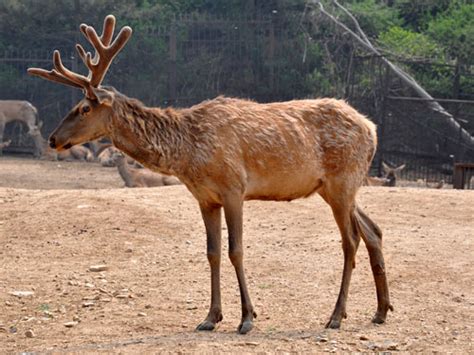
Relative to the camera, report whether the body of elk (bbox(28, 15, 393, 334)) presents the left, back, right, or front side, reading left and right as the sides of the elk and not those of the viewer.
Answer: left

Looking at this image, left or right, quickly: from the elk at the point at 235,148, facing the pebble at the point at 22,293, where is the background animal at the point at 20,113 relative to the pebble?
right

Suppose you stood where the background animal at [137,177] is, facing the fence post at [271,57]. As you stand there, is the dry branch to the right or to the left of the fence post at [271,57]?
right

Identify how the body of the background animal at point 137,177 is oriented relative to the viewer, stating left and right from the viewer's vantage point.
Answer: facing to the left of the viewer

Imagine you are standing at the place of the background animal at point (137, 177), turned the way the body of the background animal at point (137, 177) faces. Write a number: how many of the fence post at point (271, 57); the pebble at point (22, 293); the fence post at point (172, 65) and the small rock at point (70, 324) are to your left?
2

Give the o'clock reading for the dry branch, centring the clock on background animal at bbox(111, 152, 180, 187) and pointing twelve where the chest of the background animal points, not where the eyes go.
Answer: The dry branch is roughly at 5 o'clock from the background animal.

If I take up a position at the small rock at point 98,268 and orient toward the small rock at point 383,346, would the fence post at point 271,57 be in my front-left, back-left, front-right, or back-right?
back-left

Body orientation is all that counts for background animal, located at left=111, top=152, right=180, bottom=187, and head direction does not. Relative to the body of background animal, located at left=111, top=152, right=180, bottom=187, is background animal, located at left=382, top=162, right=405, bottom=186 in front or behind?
behind

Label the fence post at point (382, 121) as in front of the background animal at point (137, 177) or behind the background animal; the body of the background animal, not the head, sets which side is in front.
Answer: behind

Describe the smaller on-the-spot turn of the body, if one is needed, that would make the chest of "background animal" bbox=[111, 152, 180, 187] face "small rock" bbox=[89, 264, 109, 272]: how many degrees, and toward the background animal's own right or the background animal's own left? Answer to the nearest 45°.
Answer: approximately 90° to the background animal's own left
